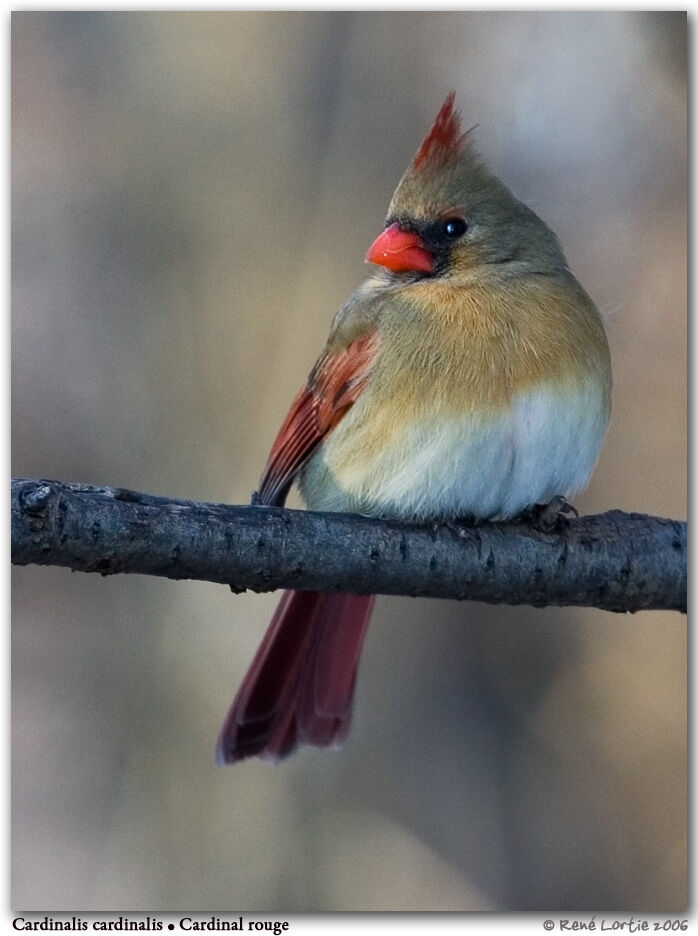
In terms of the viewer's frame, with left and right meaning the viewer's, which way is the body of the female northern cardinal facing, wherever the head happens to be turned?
facing the viewer and to the right of the viewer
